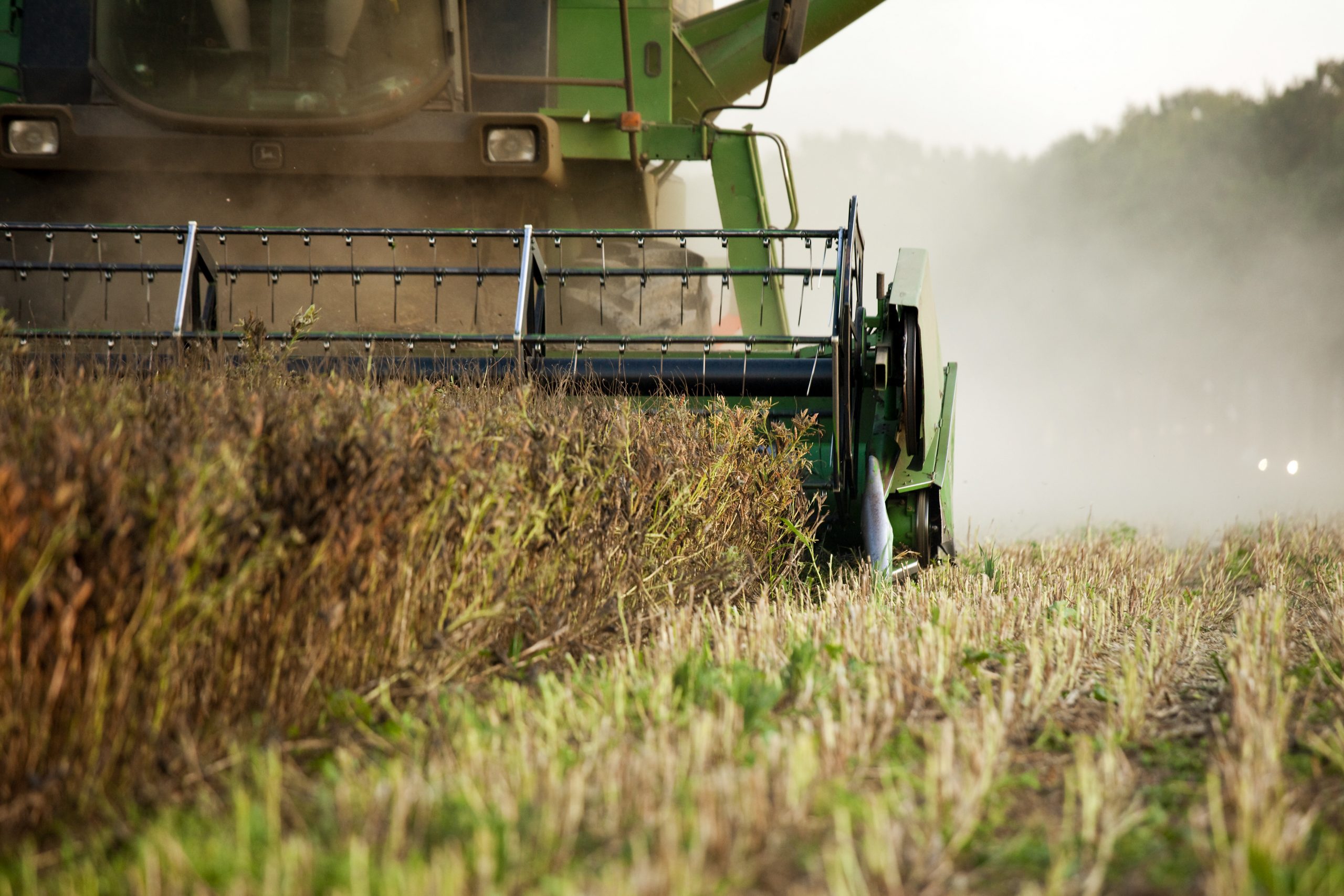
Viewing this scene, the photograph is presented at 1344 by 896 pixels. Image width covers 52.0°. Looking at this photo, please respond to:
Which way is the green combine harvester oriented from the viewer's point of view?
toward the camera
